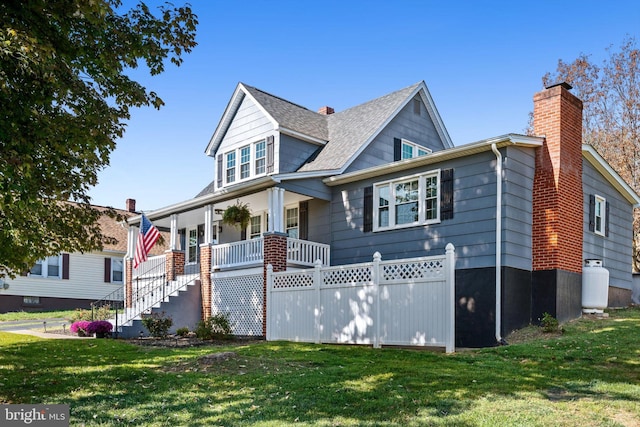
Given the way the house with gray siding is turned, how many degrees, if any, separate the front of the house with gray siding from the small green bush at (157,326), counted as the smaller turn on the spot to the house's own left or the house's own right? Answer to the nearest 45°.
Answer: approximately 45° to the house's own right

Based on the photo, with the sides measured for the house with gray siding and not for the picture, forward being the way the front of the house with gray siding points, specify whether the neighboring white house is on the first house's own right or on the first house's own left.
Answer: on the first house's own right

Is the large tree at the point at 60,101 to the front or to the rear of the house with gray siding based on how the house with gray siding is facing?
to the front

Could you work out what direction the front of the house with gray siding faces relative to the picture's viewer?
facing the viewer and to the left of the viewer

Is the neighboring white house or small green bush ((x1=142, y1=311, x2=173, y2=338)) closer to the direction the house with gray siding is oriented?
the small green bush
